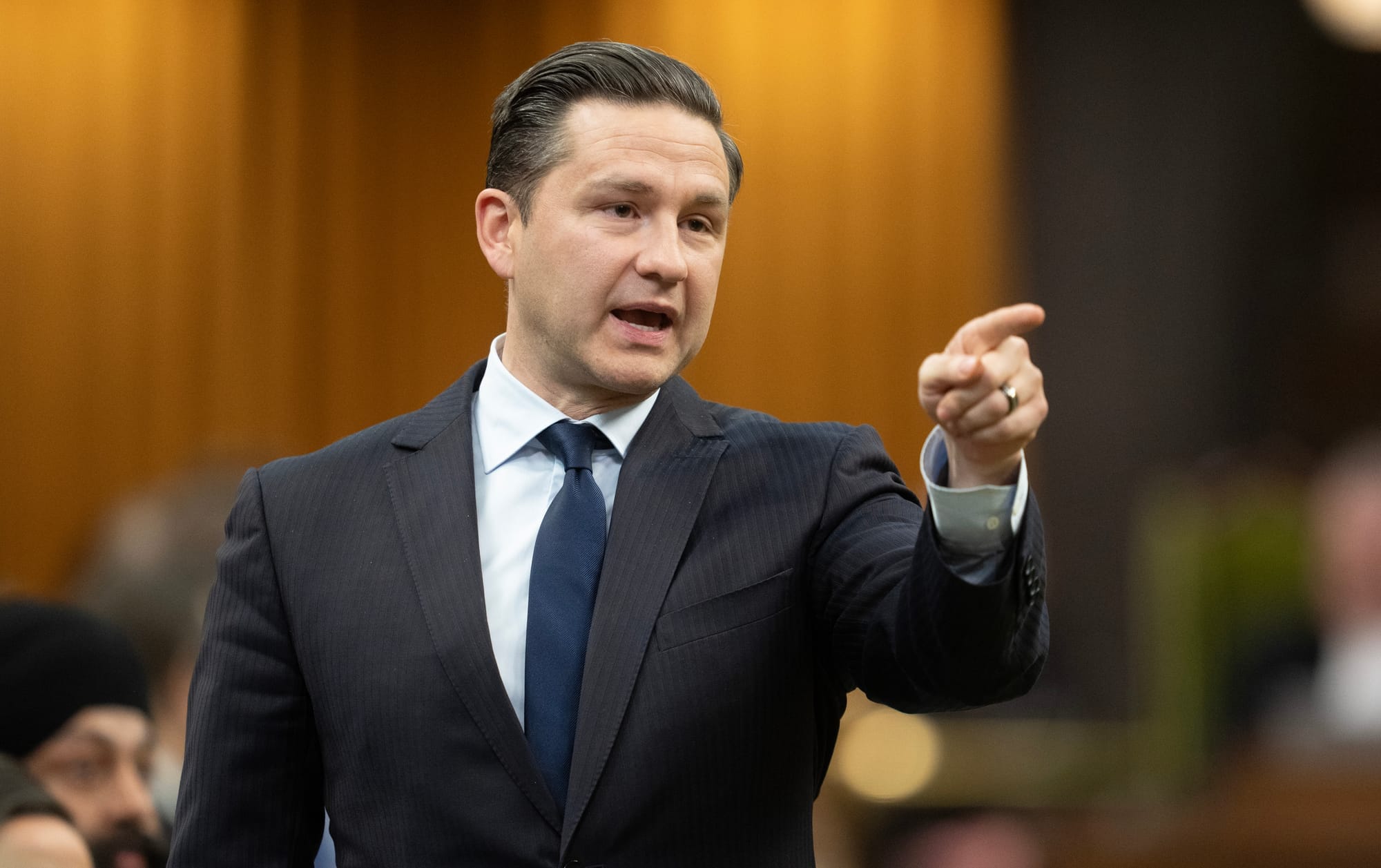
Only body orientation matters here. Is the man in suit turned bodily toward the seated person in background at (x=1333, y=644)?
no

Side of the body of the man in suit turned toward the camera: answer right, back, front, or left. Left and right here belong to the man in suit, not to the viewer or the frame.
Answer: front

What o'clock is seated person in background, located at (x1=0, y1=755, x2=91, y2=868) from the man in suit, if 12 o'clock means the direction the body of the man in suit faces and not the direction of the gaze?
The seated person in background is roughly at 4 o'clock from the man in suit.

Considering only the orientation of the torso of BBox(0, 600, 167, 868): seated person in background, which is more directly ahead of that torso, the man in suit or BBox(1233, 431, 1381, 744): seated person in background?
the man in suit

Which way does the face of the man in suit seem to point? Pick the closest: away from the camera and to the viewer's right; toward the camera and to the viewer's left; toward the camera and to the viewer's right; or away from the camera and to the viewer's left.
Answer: toward the camera and to the viewer's right

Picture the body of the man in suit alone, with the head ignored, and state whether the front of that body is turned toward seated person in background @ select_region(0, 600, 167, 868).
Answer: no

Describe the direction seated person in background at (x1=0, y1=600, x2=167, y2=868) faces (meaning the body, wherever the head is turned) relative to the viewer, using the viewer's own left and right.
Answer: facing the viewer and to the right of the viewer

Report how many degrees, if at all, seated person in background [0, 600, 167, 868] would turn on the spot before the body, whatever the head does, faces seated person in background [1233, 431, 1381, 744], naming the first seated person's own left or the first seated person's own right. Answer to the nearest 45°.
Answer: approximately 45° to the first seated person's own left

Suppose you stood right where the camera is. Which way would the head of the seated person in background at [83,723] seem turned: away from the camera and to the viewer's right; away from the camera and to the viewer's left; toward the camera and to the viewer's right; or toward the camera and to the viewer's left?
toward the camera and to the viewer's right
